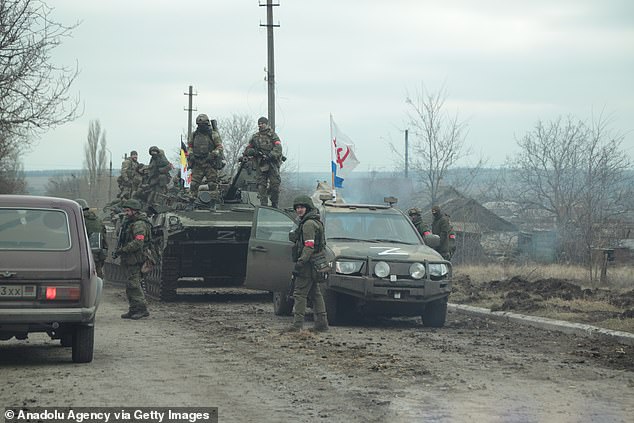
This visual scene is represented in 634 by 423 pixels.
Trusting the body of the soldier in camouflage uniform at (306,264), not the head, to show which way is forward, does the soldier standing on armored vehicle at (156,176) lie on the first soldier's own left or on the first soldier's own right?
on the first soldier's own right

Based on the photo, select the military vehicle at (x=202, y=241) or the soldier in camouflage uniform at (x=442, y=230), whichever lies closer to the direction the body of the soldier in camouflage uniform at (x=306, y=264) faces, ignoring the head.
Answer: the military vehicle

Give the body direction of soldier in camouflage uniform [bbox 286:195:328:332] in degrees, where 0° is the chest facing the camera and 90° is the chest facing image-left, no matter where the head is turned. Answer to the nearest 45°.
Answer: approximately 90°

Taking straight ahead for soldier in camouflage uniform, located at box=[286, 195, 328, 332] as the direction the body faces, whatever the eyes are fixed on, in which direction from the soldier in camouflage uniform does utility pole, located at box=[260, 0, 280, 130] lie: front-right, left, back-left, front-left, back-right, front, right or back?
right

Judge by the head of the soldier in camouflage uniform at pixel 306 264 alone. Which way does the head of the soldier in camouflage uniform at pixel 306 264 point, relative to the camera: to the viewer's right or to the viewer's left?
to the viewer's left

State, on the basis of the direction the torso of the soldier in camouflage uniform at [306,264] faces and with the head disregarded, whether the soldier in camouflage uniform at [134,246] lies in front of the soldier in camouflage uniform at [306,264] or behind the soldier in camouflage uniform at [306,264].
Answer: in front

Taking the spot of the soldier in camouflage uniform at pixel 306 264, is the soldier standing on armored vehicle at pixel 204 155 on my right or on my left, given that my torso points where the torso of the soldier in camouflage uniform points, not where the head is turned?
on my right

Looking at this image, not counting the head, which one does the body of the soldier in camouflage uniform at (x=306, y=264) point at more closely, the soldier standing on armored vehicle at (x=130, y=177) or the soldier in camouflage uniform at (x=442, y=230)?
the soldier standing on armored vehicle
